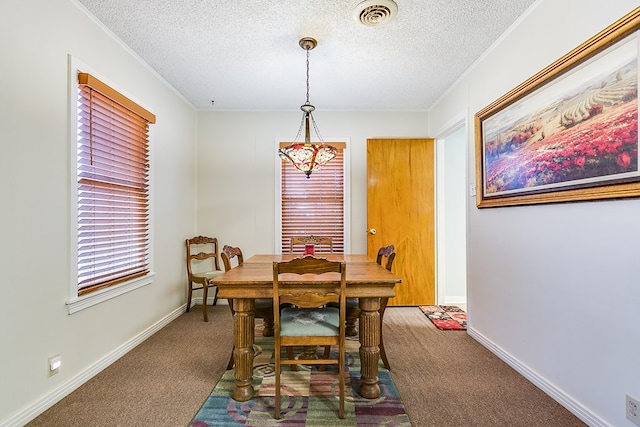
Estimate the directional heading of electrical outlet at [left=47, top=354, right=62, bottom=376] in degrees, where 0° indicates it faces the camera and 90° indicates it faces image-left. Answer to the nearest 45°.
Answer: approximately 315°

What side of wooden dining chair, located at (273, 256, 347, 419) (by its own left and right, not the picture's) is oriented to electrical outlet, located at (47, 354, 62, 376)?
left

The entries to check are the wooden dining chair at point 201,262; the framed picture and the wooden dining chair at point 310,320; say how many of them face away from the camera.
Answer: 1

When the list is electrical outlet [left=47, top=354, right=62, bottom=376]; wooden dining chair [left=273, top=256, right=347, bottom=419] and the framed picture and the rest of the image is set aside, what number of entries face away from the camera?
1

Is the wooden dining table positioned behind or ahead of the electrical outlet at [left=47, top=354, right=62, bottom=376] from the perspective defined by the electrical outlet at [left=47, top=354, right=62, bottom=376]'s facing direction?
ahead

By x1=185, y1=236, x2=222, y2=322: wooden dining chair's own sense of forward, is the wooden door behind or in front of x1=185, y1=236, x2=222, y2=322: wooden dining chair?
in front

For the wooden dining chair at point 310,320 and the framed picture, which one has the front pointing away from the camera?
the wooden dining chair

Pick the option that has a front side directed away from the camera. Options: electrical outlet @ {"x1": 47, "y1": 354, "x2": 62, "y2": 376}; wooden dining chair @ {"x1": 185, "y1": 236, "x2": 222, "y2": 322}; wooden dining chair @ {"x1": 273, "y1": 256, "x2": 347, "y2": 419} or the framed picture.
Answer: wooden dining chair @ {"x1": 273, "y1": 256, "x2": 347, "y2": 419}

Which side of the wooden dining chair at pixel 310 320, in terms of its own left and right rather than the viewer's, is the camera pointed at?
back

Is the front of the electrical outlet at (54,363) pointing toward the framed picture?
yes

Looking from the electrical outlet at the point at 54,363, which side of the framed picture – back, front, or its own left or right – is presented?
front

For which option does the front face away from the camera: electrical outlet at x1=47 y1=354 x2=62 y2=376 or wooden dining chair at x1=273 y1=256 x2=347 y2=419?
the wooden dining chair

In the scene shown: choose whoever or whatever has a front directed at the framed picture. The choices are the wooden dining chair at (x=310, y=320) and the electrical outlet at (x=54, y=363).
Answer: the electrical outlet

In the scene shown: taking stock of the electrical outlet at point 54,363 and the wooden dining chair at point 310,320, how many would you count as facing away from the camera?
1

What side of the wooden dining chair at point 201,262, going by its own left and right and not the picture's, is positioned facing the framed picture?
front

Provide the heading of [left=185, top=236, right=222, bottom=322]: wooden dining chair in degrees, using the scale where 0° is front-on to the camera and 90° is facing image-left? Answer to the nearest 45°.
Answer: approximately 315°
